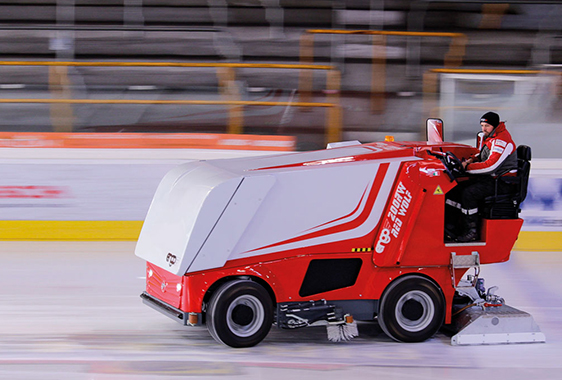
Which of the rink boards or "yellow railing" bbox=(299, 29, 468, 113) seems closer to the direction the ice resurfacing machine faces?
the rink boards

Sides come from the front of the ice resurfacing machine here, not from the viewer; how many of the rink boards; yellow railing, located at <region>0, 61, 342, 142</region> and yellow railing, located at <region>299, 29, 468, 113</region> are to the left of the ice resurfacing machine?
0

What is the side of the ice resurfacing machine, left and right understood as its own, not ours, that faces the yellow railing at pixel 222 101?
right

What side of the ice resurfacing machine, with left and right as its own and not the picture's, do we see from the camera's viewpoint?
left

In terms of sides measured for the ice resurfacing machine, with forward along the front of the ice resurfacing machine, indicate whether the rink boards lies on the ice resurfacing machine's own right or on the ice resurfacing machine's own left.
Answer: on the ice resurfacing machine's own right
